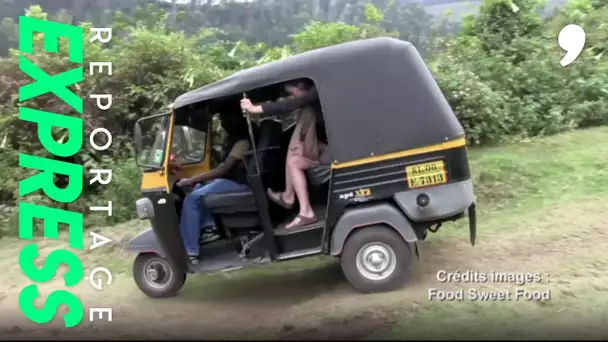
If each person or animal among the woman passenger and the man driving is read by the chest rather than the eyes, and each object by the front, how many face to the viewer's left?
2

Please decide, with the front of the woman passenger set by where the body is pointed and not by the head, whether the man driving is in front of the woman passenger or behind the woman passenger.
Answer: in front

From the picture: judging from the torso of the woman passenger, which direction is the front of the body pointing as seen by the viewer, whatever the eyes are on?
to the viewer's left

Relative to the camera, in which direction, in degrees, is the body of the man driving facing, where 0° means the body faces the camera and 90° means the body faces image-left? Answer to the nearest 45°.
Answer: approximately 90°

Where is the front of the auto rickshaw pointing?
to the viewer's left
